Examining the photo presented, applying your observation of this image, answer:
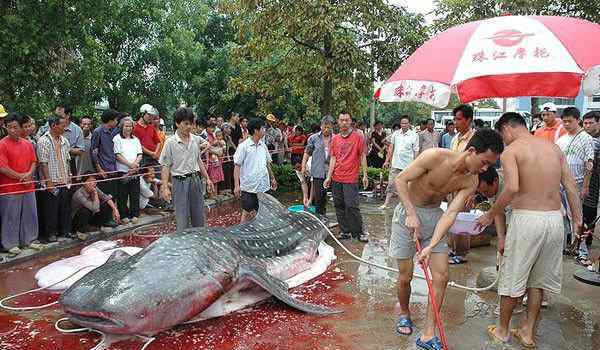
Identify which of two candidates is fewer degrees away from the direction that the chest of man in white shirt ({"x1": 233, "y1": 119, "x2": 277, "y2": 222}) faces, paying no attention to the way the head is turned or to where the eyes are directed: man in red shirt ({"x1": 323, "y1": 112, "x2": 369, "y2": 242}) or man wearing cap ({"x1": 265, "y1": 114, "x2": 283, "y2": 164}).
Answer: the man in red shirt

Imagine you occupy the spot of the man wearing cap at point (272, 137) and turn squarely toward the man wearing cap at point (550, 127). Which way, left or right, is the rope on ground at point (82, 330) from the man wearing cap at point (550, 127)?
right

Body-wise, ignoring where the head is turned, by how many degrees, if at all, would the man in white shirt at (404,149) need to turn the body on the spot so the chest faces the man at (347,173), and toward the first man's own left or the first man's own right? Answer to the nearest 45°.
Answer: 0° — they already face them

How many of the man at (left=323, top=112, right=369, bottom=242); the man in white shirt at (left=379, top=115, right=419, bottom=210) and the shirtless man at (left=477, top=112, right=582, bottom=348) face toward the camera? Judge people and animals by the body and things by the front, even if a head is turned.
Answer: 2

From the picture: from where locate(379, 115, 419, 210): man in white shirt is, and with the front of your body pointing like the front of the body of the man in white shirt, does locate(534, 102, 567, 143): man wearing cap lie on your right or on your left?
on your left

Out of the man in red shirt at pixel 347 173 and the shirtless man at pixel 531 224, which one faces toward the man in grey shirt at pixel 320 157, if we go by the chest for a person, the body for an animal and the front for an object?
the shirtless man

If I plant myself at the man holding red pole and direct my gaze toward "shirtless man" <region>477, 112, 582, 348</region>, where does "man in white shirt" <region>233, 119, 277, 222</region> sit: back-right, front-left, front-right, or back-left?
back-left
